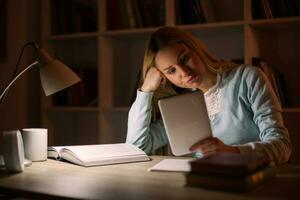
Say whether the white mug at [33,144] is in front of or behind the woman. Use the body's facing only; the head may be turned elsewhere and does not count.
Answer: in front

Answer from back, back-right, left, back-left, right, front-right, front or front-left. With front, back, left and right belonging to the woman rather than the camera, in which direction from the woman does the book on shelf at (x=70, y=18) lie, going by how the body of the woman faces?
right

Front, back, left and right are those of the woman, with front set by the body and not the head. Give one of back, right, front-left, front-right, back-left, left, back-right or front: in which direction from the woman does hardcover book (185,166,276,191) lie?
front-left

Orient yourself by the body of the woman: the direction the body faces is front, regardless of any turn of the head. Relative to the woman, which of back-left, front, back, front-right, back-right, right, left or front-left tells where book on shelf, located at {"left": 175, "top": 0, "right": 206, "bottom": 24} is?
back-right

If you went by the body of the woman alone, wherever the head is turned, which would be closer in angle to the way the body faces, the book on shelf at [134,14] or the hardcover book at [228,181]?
the hardcover book

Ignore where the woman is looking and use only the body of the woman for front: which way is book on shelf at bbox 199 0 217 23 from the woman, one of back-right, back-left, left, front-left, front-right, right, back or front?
back-right

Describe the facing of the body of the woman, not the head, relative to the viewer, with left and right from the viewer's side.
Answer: facing the viewer and to the left of the viewer

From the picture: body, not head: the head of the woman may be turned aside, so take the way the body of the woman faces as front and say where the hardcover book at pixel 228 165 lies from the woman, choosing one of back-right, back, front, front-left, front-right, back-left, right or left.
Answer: front-left

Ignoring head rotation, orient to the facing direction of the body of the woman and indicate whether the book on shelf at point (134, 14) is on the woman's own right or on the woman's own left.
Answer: on the woman's own right

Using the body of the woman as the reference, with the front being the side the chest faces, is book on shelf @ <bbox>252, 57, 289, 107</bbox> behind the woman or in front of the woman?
behind

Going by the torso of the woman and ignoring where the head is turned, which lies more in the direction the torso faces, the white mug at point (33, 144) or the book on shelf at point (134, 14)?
the white mug
